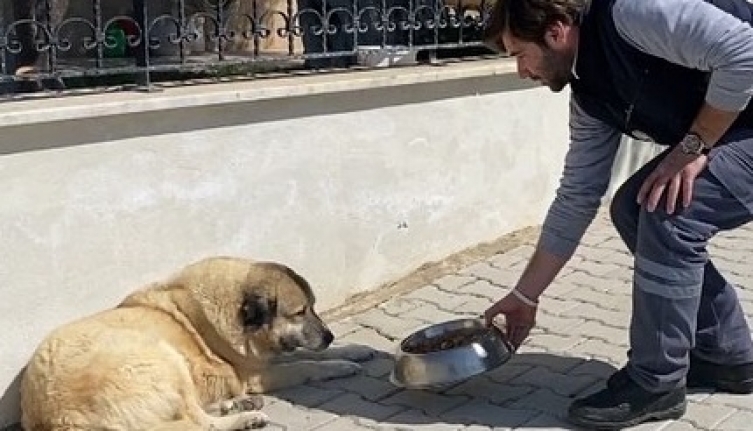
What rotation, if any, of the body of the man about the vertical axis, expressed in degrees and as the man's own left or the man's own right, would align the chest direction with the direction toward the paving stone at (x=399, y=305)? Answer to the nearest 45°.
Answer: approximately 45° to the man's own right

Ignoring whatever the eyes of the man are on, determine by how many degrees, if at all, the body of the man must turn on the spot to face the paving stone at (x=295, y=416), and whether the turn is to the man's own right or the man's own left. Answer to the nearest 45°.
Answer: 0° — they already face it

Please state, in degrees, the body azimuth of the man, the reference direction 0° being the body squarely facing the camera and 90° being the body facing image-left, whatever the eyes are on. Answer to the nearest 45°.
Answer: approximately 90°

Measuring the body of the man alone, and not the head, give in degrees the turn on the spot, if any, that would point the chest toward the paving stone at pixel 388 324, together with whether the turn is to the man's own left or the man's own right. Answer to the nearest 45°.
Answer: approximately 45° to the man's own right

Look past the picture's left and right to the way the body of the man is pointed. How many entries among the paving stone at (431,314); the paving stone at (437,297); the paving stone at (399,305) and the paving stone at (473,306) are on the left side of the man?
0

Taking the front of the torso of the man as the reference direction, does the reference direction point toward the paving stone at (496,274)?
no

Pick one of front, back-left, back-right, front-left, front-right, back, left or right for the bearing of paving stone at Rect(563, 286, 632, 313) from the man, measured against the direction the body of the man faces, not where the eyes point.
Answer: right

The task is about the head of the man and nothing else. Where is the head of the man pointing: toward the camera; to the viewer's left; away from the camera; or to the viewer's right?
to the viewer's left

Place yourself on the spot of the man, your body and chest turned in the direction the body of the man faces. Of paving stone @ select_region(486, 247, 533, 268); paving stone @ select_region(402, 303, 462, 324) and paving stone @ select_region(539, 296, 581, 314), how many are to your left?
0

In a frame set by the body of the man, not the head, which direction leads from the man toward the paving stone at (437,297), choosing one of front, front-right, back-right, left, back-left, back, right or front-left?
front-right

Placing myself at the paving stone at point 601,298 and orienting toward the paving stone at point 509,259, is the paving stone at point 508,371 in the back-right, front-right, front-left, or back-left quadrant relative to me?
back-left
